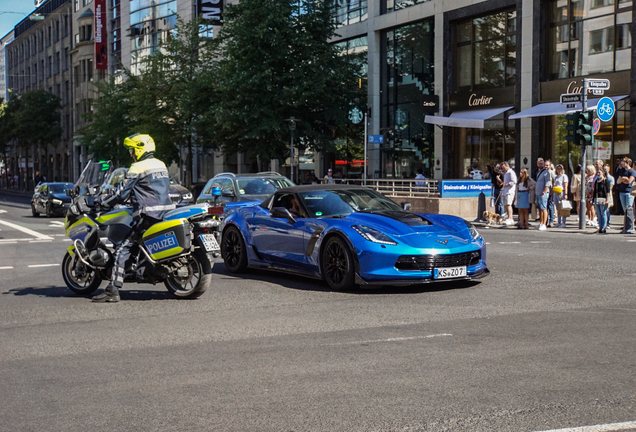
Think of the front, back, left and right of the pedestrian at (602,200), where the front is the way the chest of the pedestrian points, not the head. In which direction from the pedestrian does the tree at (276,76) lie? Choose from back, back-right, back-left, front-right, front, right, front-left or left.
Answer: right

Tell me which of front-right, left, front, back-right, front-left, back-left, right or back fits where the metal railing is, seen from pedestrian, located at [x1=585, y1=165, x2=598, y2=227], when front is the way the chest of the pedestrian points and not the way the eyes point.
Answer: front-right

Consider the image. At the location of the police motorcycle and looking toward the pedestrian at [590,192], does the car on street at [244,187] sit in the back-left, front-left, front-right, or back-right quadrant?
front-left

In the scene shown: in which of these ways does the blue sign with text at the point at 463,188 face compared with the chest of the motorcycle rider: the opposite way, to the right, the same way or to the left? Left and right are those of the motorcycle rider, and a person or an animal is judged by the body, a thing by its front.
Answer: to the left

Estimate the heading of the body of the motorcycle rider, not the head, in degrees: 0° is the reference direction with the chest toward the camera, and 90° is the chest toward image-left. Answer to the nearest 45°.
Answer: approximately 135°

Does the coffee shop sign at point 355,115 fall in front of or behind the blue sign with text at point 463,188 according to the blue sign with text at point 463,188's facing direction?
behind

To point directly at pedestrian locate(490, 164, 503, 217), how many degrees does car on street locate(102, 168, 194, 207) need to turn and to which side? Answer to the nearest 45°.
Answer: approximately 45° to its left

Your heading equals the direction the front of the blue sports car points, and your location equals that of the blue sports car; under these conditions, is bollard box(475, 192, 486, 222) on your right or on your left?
on your left

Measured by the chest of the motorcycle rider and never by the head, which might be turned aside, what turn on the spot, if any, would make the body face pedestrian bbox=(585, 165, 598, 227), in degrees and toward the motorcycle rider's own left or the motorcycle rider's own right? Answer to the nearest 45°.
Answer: approximately 90° to the motorcycle rider's own right

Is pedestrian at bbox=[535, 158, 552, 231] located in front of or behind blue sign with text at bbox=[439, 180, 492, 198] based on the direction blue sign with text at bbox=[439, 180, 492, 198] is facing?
in front

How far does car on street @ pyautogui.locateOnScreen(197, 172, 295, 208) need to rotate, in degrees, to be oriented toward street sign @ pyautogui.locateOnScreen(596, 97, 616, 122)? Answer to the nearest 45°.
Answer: approximately 45° to its left

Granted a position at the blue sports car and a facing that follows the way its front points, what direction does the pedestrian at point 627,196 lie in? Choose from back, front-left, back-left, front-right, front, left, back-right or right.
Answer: left
